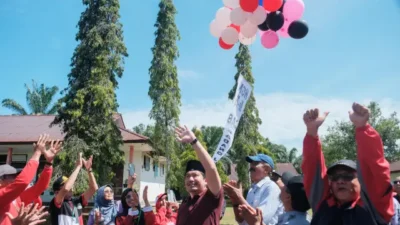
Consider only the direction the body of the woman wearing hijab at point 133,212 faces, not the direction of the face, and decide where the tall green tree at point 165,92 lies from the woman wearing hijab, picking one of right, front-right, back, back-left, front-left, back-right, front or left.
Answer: back-left

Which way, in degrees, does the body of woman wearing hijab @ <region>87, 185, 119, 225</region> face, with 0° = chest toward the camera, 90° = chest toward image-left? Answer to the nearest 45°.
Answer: approximately 315°

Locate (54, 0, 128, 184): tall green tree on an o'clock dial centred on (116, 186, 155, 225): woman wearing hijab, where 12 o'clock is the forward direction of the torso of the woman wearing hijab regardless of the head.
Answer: The tall green tree is roughly at 7 o'clock from the woman wearing hijab.

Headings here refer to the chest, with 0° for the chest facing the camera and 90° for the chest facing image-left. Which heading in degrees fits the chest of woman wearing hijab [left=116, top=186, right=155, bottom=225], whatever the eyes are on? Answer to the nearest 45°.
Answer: approximately 315°

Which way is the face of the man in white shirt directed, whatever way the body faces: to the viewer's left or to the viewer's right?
to the viewer's left
